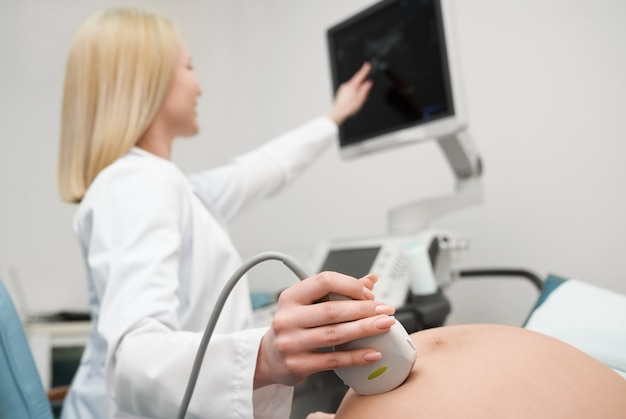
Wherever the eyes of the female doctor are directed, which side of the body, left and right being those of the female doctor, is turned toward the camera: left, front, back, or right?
right

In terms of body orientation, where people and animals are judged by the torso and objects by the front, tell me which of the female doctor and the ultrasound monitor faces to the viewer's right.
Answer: the female doctor

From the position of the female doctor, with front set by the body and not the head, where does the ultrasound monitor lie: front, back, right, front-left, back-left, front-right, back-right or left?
front-left

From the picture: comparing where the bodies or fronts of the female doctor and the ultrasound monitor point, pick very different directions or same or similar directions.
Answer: very different directions

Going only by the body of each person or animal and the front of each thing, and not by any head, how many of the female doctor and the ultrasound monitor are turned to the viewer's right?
1

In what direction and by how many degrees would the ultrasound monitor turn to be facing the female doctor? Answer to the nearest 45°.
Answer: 0° — it already faces them

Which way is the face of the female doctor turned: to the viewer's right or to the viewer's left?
to the viewer's right

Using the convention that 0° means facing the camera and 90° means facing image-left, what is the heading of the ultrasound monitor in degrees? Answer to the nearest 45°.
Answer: approximately 45°

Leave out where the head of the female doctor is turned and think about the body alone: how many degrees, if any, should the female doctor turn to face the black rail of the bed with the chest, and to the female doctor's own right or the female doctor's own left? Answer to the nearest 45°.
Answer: approximately 45° to the female doctor's own left
